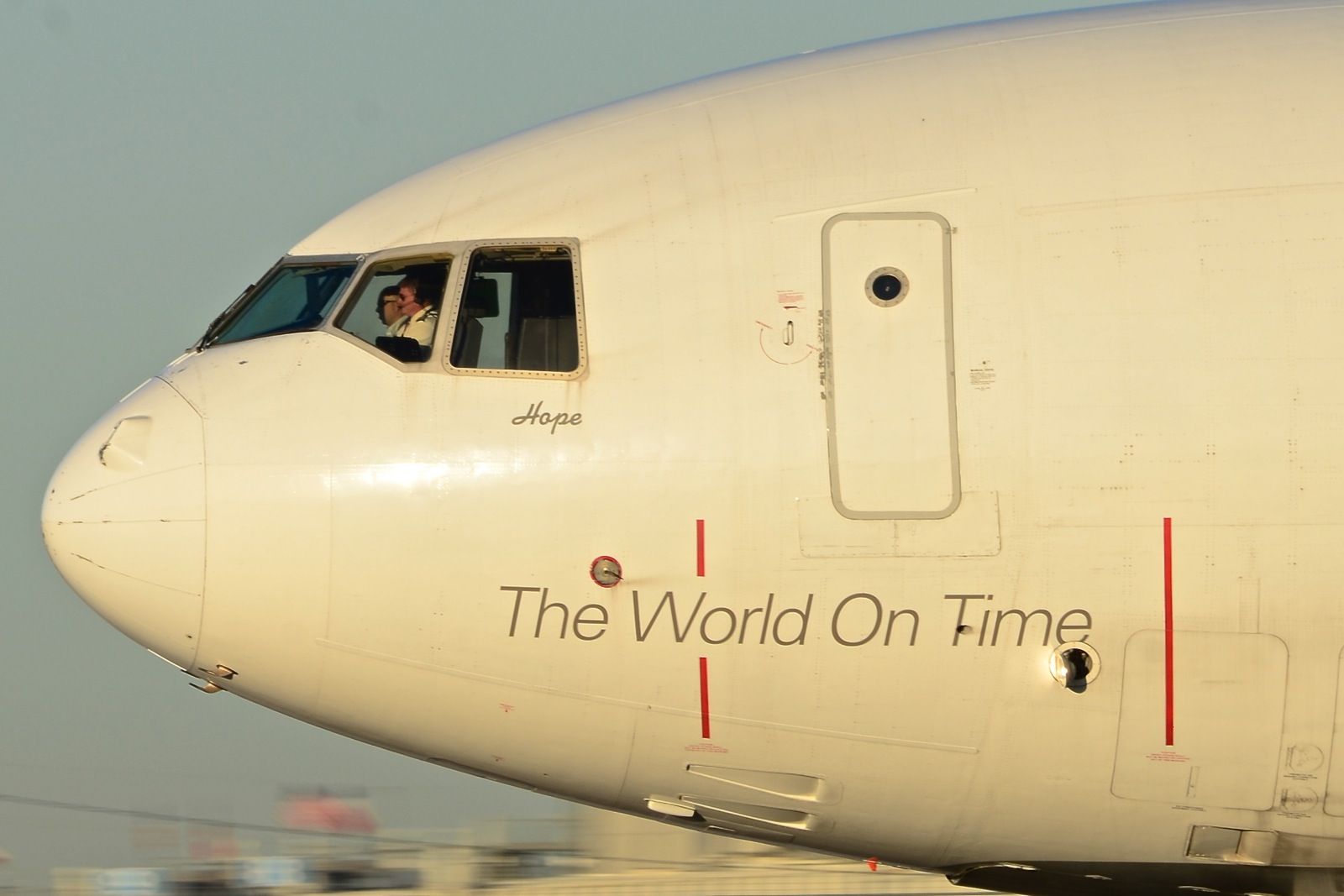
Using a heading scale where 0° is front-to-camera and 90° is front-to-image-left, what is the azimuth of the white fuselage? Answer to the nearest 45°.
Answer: approximately 90°
